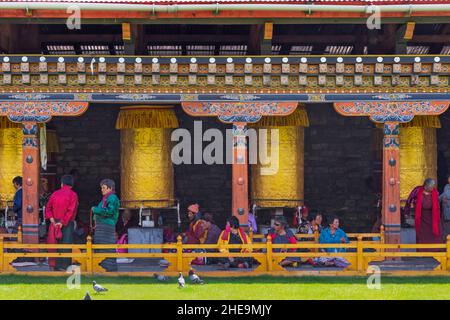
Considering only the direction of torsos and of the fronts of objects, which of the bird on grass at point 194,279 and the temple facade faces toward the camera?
the temple facade

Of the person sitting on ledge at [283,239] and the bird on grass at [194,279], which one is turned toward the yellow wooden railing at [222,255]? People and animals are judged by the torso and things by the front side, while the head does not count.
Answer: the person sitting on ledge

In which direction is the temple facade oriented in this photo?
toward the camera

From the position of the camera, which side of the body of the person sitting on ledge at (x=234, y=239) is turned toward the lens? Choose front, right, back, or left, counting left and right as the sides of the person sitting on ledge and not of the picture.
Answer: front

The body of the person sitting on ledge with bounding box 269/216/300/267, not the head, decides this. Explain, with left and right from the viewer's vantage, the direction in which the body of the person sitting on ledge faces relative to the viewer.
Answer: facing the viewer and to the left of the viewer

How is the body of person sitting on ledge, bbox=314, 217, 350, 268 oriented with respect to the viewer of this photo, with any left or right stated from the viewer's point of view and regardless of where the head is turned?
facing the viewer

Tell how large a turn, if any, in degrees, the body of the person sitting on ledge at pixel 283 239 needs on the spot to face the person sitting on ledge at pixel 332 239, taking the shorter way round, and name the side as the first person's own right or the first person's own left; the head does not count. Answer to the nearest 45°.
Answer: approximately 135° to the first person's own left

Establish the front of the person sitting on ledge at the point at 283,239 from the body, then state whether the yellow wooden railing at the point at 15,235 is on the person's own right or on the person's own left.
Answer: on the person's own right

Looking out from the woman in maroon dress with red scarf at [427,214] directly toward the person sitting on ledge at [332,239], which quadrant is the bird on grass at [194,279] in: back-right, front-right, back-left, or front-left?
front-left

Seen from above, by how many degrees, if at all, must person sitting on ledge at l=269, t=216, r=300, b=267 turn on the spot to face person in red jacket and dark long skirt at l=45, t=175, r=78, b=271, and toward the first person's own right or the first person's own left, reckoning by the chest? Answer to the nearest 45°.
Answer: approximately 45° to the first person's own right

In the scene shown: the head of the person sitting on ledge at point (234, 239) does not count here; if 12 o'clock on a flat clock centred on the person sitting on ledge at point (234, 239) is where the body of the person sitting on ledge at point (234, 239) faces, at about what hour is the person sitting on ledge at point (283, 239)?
the person sitting on ledge at point (283, 239) is roughly at 8 o'clock from the person sitting on ledge at point (234, 239).

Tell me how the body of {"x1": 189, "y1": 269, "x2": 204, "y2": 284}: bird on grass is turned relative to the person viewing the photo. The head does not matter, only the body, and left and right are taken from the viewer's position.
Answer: facing to the left of the viewer
